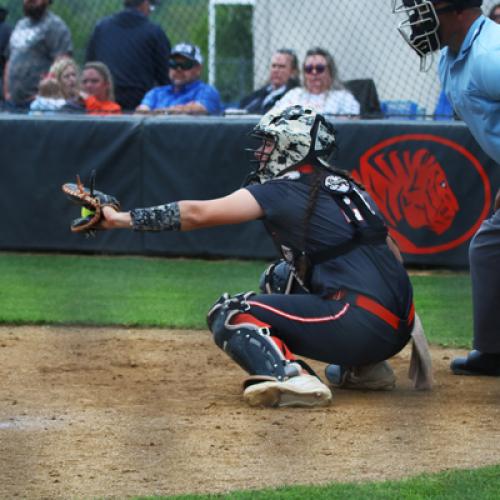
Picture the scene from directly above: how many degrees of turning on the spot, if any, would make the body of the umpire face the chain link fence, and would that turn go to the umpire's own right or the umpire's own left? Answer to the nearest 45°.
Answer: approximately 90° to the umpire's own right

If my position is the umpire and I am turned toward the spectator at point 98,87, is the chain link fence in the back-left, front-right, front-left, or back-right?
front-right

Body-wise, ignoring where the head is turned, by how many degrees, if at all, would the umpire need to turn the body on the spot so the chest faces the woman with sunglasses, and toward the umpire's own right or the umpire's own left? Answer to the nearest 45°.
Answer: approximately 90° to the umpire's own right

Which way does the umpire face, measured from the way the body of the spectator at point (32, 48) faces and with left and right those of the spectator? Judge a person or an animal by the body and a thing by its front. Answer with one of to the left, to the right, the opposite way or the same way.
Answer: to the right

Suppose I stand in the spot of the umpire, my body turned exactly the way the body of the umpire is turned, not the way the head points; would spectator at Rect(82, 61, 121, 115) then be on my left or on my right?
on my right

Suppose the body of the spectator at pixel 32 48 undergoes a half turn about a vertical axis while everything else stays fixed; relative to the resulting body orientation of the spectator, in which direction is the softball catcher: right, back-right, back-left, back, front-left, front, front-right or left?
back

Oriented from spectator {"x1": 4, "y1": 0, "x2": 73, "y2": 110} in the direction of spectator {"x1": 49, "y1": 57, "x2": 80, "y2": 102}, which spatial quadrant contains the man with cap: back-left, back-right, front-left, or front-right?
front-left

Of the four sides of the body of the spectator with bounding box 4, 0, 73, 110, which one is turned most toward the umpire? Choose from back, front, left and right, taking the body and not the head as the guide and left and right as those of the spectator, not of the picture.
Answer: front

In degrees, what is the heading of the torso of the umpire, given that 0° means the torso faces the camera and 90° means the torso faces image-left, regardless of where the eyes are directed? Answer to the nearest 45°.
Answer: approximately 90°

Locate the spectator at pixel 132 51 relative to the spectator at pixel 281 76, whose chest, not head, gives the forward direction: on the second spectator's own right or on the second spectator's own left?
on the second spectator's own right

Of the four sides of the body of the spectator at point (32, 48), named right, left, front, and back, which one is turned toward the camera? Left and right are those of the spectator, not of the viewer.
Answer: front

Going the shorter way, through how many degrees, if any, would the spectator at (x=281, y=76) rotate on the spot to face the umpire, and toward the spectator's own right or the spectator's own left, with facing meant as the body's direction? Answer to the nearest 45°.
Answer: approximately 45° to the spectator's own left

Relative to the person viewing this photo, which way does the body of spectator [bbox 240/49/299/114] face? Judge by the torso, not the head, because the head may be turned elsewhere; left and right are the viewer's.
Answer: facing the viewer and to the left of the viewer

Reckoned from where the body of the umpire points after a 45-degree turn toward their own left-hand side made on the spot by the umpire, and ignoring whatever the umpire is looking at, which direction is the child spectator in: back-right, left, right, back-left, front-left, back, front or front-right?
right

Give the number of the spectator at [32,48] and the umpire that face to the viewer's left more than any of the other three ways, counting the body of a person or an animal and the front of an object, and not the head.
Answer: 1
